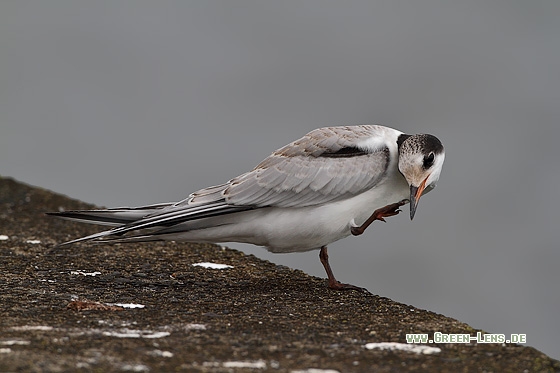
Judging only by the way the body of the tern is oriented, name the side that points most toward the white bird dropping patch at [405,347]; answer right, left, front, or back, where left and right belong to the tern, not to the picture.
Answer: right

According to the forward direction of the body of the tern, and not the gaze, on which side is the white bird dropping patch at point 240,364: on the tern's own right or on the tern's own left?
on the tern's own right

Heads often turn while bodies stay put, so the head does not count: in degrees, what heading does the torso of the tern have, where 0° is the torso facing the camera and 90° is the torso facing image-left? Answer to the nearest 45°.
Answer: approximately 270°

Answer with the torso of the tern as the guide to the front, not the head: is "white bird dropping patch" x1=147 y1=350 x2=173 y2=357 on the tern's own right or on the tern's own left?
on the tern's own right
